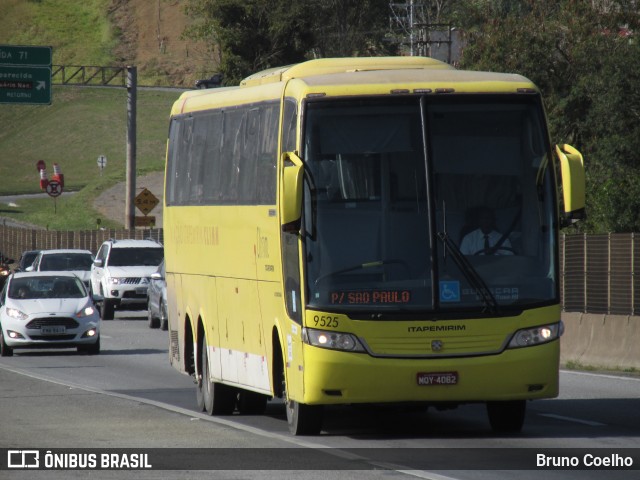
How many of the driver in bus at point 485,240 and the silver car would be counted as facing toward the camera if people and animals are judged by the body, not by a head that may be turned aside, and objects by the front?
2

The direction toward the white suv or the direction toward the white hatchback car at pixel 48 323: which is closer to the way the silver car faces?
the white hatchback car

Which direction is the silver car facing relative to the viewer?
toward the camera

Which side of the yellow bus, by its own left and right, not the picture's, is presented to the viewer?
front

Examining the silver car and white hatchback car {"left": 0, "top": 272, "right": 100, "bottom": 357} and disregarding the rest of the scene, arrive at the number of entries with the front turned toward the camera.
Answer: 2

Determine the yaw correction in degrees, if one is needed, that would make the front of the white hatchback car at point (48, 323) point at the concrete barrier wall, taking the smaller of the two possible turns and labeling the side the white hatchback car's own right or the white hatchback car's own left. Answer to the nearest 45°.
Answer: approximately 45° to the white hatchback car's own left

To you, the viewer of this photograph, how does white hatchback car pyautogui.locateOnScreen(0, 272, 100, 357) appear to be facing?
facing the viewer

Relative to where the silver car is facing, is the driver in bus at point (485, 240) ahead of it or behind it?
ahead

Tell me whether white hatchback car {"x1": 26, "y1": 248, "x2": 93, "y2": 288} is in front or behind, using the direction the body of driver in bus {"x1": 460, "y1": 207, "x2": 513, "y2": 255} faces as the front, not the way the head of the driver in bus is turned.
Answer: behind

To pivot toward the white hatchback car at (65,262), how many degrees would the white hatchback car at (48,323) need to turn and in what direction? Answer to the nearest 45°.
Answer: approximately 180°
